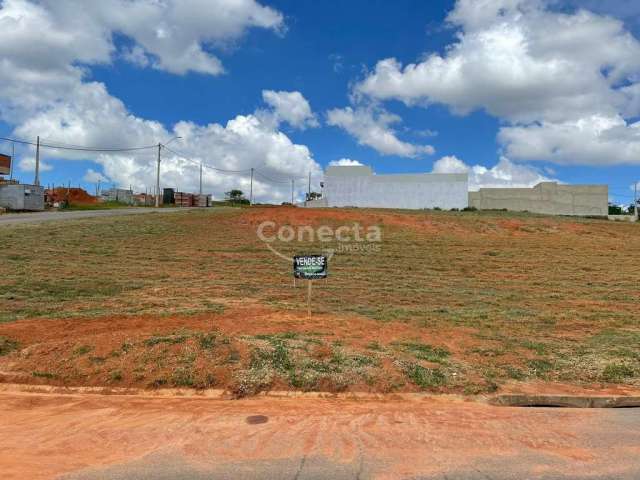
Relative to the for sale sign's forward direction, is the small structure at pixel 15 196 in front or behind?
behind

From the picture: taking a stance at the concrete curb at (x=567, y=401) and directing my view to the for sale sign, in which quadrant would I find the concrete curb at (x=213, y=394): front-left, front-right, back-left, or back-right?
front-left

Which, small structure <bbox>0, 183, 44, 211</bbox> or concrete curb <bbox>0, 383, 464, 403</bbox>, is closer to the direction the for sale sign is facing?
the concrete curb

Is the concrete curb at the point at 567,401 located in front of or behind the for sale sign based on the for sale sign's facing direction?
in front

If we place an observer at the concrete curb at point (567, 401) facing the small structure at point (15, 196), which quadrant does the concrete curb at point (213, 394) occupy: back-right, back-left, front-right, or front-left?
front-left

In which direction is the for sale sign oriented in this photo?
toward the camera

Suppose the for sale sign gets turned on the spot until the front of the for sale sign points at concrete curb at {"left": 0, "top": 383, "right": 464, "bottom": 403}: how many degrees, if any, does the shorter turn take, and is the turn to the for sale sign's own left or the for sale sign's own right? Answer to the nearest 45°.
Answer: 0° — it already faces it

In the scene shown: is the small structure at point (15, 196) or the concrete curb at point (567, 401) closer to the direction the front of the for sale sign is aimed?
the concrete curb
